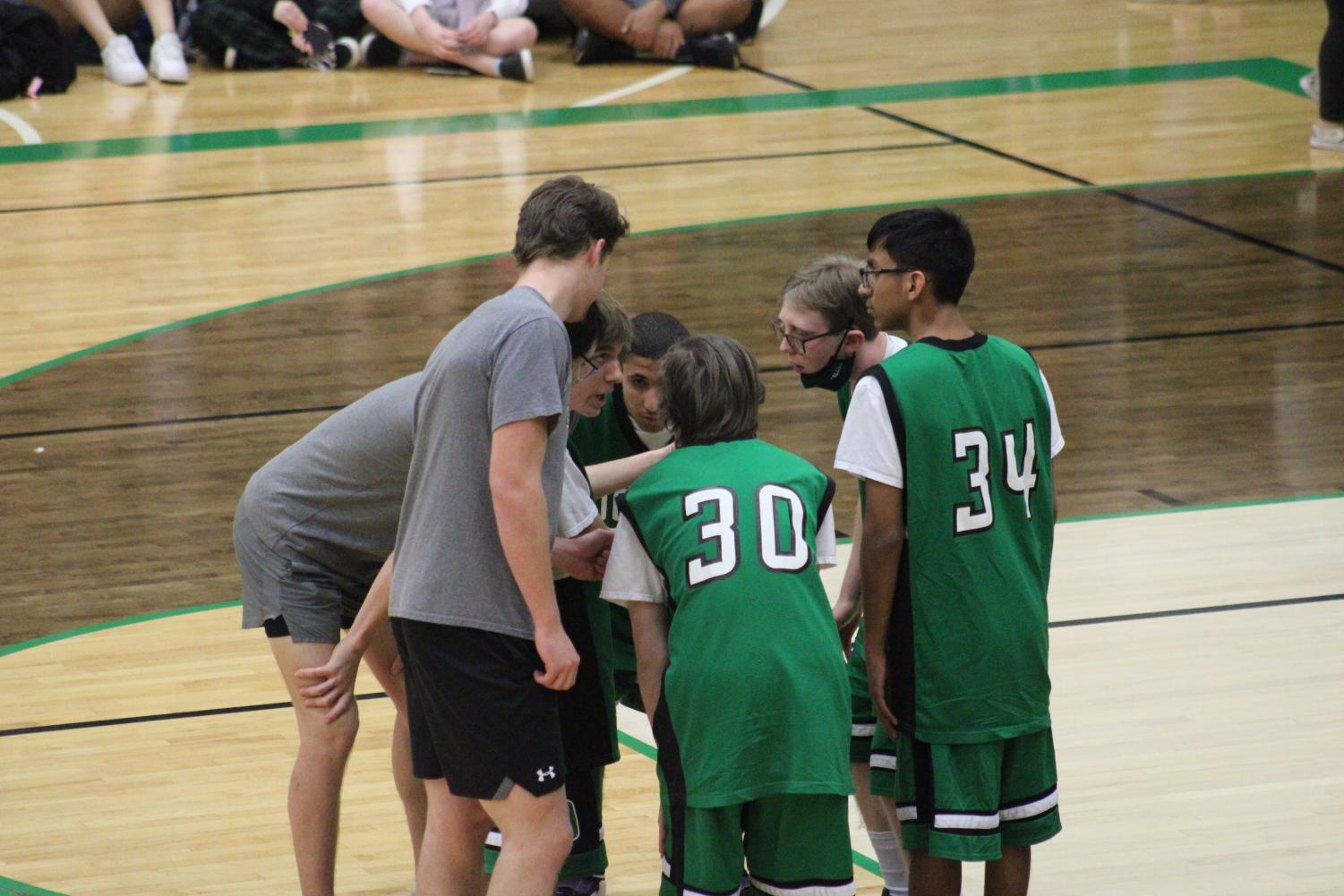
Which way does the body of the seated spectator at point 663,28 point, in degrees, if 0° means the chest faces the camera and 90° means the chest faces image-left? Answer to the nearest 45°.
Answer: approximately 0°

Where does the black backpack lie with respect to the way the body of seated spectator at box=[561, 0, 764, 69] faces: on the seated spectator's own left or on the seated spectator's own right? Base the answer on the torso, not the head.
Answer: on the seated spectator's own right

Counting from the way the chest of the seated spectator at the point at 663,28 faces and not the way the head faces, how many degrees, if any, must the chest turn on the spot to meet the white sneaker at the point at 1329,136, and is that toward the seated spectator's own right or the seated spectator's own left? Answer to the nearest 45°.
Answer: approximately 45° to the seated spectator's own left

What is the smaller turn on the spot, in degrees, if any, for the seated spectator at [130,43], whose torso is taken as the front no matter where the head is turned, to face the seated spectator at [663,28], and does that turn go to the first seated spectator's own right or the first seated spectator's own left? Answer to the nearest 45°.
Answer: approximately 45° to the first seated spectator's own left

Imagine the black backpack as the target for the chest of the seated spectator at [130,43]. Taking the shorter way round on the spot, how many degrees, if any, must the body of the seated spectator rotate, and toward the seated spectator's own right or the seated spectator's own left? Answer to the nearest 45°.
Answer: approximately 90° to the seated spectator's own right

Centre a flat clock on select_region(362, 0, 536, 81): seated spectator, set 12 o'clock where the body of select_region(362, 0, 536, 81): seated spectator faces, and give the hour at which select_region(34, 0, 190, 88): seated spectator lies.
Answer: select_region(34, 0, 190, 88): seated spectator is roughly at 3 o'clock from select_region(362, 0, 536, 81): seated spectator.

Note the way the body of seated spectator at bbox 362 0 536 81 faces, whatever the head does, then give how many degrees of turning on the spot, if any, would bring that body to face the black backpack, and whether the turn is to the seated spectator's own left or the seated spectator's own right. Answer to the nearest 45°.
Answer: approximately 90° to the seated spectator's own right

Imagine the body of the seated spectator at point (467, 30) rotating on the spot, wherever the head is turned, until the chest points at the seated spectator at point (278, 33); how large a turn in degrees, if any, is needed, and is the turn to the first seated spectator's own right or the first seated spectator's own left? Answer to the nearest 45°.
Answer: approximately 90° to the first seated spectator's own right

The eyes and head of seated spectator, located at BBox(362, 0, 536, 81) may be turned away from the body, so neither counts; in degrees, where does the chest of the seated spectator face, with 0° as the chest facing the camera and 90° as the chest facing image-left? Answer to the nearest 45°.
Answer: approximately 0°

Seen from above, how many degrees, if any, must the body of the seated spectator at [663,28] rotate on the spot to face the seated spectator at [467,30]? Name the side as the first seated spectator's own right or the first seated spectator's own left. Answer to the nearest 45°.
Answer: approximately 90° to the first seated spectator's own right
